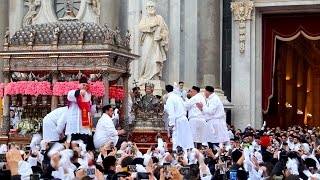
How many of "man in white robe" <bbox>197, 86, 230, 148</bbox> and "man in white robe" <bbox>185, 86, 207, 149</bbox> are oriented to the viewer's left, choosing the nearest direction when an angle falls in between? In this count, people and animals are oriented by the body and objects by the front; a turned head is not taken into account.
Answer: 2

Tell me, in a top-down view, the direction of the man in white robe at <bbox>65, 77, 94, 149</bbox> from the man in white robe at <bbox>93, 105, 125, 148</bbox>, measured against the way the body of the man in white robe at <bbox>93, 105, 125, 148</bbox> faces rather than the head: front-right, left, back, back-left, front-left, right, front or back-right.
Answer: back

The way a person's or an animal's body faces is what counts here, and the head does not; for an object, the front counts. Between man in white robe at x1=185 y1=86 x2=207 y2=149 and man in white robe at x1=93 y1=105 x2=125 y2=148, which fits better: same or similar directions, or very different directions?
very different directions

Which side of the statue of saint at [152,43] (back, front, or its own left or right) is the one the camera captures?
front

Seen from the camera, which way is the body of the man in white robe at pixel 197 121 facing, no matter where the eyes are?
to the viewer's left

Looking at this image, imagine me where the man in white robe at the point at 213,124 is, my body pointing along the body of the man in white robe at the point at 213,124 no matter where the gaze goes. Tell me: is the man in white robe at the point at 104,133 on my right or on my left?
on my left

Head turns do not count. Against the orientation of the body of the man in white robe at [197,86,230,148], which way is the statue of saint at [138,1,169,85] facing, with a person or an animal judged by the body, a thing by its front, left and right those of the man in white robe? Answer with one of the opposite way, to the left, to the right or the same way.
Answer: to the left

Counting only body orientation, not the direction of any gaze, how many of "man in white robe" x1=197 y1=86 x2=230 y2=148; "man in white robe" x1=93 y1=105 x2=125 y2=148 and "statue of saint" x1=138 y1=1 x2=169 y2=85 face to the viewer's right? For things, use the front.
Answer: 1

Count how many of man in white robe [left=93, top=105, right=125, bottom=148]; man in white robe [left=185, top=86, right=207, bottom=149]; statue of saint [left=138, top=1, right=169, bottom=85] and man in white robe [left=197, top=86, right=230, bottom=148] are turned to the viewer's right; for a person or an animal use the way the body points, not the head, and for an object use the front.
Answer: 1

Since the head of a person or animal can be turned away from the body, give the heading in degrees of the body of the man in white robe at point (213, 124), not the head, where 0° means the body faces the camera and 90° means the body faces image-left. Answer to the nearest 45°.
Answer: approximately 90°

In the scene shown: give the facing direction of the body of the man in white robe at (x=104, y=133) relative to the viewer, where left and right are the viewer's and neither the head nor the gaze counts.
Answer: facing to the right of the viewer

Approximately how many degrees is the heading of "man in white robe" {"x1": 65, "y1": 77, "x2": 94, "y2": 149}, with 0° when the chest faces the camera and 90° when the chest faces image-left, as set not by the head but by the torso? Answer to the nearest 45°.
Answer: approximately 315°

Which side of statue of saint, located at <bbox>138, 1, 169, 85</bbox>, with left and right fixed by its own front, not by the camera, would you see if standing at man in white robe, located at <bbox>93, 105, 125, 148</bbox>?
front

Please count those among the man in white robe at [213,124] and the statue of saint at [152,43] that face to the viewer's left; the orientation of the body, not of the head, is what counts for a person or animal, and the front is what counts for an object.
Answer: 1
